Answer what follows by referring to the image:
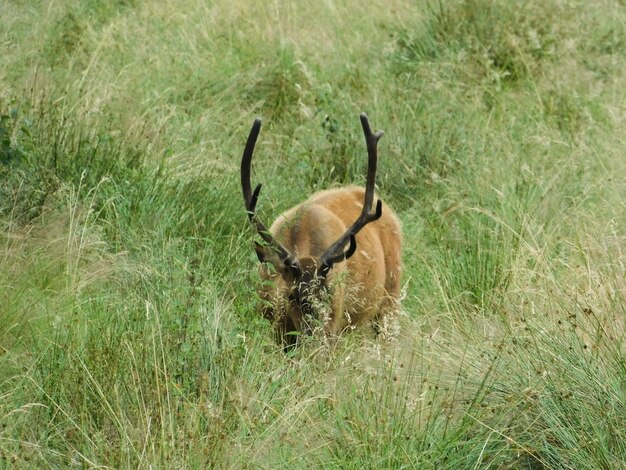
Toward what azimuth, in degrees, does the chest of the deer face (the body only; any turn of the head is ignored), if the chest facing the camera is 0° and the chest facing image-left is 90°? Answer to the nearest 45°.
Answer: approximately 45°
